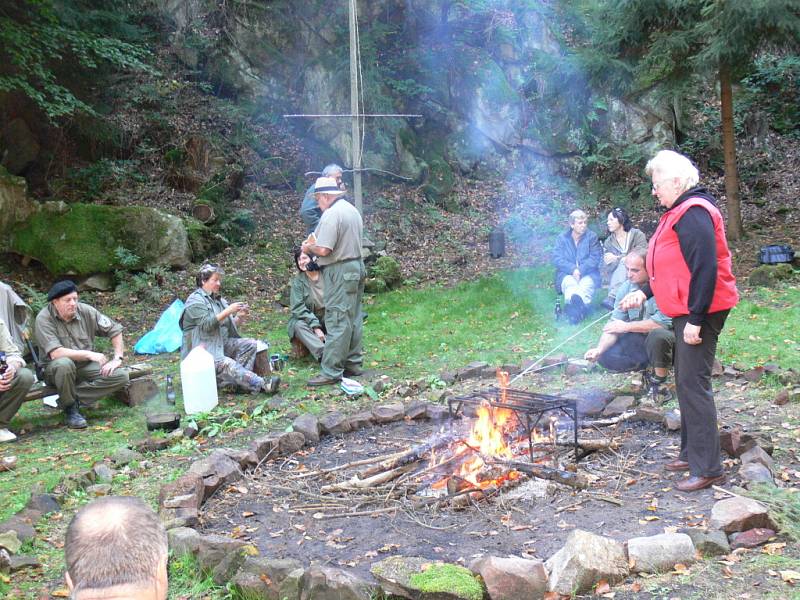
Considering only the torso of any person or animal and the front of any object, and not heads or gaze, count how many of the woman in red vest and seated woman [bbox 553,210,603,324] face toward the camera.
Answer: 1

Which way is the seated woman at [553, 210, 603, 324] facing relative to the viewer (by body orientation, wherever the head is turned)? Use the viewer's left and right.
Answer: facing the viewer

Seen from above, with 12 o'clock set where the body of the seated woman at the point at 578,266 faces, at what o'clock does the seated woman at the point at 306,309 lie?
the seated woman at the point at 306,309 is roughly at 2 o'clock from the seated woman at the point at 578,266.

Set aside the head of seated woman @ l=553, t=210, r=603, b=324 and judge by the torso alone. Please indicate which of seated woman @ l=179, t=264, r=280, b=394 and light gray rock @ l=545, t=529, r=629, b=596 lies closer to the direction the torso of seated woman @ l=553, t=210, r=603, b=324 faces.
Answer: the light gray rock

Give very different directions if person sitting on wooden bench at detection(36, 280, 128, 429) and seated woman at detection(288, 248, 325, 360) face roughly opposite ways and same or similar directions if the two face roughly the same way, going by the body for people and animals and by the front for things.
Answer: same or similar directions

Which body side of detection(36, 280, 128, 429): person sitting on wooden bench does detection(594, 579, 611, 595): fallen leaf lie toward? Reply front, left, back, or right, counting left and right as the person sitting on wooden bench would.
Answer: front

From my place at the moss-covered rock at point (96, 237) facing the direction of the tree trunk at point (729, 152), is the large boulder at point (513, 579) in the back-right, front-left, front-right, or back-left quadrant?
front-right

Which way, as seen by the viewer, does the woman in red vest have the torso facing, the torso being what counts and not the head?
to the viewer's left

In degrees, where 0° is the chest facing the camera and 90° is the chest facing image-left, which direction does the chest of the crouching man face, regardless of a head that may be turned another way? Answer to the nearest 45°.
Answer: approximately 45°

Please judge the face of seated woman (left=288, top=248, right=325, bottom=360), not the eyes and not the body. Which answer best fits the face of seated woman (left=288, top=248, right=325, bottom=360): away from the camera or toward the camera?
toward the camera

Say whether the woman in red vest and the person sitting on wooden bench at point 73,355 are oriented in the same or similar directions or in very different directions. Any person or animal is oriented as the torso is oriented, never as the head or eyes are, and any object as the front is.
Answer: very different directions

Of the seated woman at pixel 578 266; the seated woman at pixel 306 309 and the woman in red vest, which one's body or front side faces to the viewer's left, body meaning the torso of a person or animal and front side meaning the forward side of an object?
the woman in red vest

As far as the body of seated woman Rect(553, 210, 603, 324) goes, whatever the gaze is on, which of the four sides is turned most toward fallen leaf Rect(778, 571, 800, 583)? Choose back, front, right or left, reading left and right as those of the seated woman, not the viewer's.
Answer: front

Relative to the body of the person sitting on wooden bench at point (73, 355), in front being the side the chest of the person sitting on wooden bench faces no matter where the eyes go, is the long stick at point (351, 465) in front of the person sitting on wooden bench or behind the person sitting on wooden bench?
in front

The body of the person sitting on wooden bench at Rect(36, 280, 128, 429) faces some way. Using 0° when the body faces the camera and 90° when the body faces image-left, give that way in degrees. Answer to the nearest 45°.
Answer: approximately 315°

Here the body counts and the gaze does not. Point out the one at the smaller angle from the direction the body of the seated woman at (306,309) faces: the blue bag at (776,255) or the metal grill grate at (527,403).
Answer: the metal grill grate

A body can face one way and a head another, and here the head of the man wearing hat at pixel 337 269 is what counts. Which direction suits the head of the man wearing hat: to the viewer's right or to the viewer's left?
to the viewer's left

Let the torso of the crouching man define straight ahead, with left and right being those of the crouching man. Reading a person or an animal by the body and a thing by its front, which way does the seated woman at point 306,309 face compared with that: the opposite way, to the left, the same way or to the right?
to the left

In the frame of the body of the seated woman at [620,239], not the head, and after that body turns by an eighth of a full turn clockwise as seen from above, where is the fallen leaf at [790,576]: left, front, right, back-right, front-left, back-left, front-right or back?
left

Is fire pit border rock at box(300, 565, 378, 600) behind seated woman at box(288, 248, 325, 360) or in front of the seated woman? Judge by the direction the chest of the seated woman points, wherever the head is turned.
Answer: in front

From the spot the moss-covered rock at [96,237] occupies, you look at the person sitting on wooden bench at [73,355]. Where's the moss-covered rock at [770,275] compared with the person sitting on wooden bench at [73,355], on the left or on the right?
left
